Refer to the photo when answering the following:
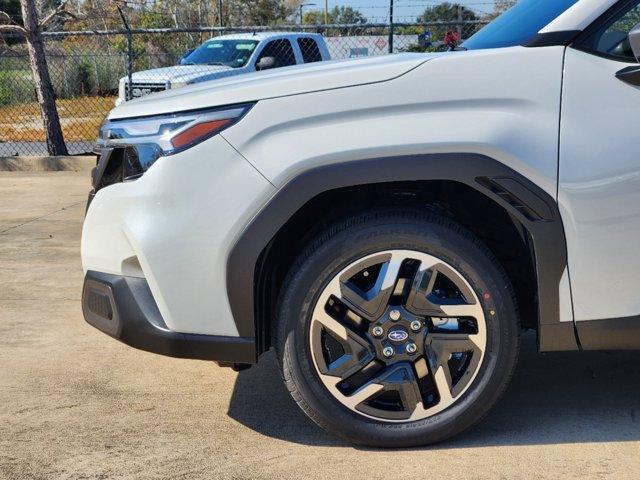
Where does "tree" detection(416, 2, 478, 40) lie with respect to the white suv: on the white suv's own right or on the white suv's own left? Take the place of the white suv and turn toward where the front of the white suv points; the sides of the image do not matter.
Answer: on the white suv's own right

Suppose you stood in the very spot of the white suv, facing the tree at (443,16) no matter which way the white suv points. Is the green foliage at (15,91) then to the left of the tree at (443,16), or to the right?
left

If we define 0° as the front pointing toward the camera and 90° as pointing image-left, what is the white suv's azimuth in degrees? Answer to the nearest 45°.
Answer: approximately 90°

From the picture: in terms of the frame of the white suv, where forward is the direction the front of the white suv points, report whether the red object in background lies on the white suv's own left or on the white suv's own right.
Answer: on the white suv's own right

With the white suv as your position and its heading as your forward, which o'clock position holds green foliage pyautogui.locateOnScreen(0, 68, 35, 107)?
The green foliage is roughly at 2 o'clock from the white suv.

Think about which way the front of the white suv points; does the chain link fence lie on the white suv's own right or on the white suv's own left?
on the white suv's own right
